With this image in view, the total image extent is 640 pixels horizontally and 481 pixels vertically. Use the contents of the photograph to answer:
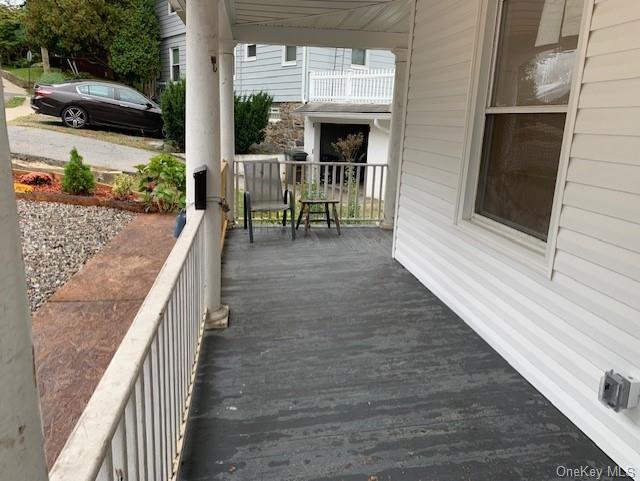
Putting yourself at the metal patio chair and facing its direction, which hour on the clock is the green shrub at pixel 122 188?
The green shrub is roughly at 4 o'clock from the metal patio chair.

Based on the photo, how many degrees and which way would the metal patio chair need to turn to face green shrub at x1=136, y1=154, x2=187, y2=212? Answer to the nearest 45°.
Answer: approximately 135° to its right

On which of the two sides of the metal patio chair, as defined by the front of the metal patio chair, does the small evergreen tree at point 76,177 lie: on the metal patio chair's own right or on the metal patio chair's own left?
on the metal patio chair's own right

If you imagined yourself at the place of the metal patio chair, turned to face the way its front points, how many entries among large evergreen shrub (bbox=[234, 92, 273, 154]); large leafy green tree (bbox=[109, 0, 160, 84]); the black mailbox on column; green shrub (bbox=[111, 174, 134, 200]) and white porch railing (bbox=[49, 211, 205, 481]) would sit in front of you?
2

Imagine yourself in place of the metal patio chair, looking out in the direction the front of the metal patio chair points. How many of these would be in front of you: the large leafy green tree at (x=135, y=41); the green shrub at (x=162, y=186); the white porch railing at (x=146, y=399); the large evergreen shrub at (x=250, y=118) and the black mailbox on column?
2

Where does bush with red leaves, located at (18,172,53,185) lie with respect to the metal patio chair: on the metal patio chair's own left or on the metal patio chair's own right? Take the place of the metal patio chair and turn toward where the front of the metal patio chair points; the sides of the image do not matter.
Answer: on the metal patio chair's own right

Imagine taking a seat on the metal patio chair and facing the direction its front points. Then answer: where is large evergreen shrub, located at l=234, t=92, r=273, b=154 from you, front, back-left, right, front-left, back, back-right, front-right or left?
back

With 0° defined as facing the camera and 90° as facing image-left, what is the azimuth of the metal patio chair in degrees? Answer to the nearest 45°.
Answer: approximately 0°

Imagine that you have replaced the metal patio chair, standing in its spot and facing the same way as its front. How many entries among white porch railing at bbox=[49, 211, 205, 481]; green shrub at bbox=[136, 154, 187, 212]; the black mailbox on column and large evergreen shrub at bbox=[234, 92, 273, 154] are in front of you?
2
